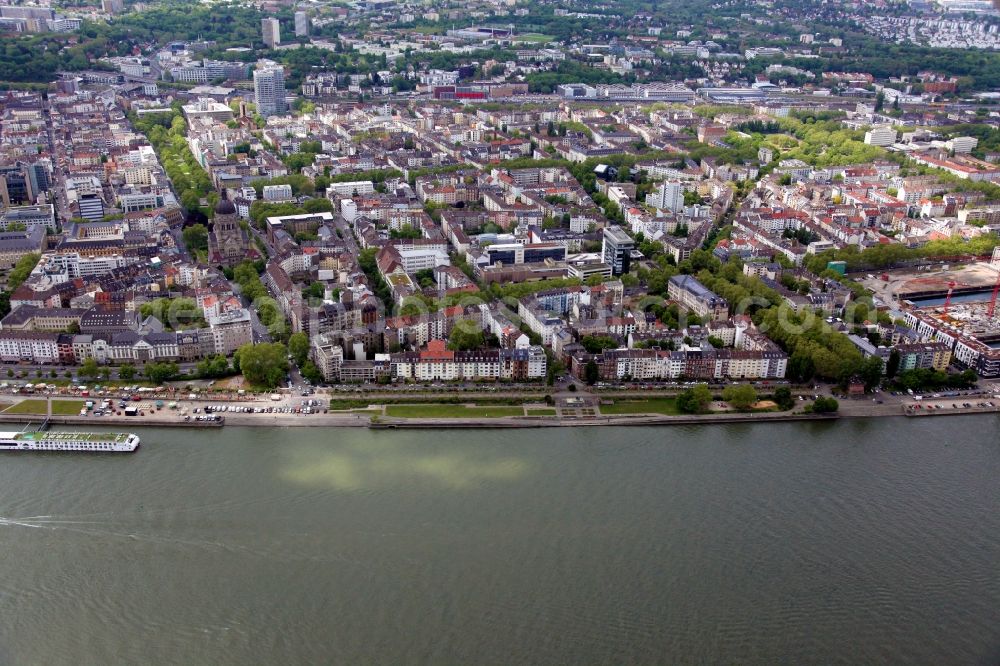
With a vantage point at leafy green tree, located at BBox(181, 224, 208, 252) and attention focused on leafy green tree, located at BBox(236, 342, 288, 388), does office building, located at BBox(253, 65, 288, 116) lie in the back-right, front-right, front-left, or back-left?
back-left

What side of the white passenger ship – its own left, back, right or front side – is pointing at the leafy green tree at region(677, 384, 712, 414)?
front

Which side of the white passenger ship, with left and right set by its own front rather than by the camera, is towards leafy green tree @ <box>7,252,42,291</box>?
left

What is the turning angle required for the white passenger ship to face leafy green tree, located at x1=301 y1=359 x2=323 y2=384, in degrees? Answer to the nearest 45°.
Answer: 0° — it already faces it

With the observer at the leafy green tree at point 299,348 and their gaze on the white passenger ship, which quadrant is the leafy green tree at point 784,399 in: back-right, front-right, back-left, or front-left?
back-left

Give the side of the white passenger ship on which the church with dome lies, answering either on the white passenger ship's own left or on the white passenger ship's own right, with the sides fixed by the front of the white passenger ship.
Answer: on the white passenger ship's own left

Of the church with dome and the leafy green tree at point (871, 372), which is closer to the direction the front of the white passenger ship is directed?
the leafy green tree

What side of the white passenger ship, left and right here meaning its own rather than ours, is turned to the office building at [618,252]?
front

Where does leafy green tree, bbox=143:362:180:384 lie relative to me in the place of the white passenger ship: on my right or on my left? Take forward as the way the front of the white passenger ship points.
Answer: on my left

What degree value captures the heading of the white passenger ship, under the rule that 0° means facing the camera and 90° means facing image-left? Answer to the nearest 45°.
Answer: approximately 270°

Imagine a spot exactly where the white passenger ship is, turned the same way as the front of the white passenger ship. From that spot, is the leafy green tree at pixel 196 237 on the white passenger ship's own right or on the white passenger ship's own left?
on the white passenger ship's own left
